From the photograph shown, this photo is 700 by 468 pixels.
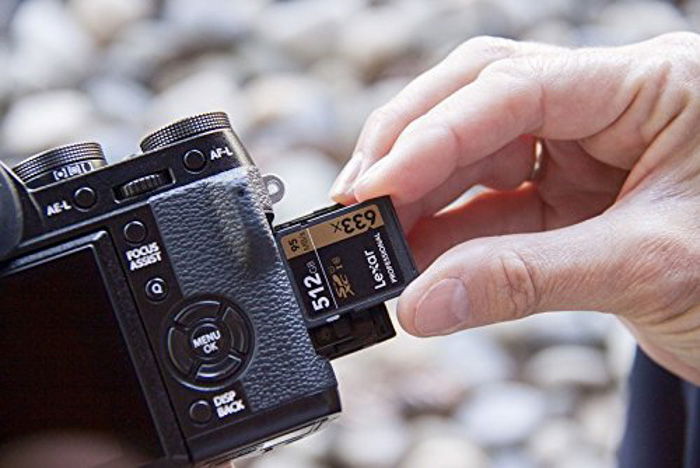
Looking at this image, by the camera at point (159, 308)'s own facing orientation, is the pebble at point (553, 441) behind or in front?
in front

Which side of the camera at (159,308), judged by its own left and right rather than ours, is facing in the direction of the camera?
back

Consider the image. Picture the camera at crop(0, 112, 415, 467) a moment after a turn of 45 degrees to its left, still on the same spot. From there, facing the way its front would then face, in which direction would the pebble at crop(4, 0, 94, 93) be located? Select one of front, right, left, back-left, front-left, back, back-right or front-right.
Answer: front-right

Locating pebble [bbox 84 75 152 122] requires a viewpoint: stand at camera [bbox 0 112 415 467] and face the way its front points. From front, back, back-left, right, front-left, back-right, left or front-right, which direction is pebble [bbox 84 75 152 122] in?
front

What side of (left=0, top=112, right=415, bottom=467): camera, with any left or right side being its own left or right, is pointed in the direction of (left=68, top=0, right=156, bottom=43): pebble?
front

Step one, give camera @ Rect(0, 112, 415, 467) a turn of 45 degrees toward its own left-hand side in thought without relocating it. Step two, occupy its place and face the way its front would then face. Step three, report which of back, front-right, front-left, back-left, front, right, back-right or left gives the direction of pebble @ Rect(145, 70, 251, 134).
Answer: front-right

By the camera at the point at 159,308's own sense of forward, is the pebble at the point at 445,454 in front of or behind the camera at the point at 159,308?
in front

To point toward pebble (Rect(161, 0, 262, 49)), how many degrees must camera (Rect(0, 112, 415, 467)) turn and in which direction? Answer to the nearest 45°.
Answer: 0° — it already faces it

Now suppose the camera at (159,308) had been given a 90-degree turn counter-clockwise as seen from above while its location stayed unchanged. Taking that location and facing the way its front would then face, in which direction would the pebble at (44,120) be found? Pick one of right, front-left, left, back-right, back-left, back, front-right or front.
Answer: right
